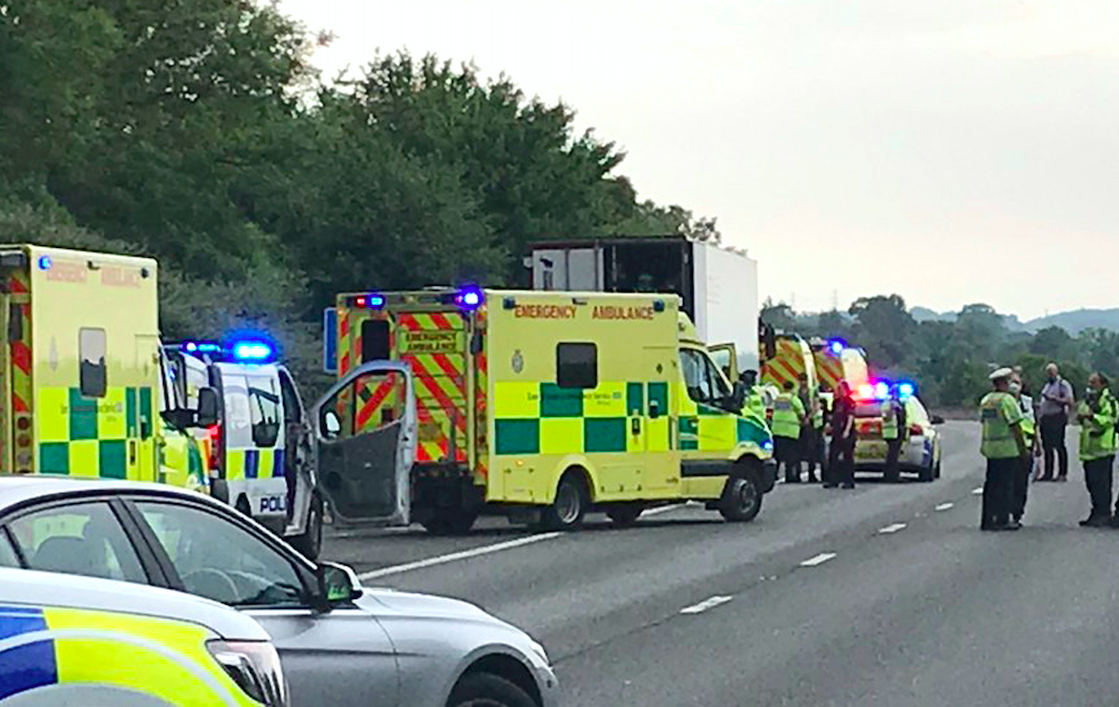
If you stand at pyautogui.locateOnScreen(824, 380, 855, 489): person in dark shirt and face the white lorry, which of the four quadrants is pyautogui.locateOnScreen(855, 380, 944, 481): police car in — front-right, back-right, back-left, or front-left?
back-right

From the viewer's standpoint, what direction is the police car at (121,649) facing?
to the viewer's right

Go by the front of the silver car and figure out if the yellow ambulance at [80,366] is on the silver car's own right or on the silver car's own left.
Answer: on the silver car's own left

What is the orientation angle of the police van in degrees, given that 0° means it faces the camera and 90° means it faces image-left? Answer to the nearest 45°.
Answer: approximately 225°

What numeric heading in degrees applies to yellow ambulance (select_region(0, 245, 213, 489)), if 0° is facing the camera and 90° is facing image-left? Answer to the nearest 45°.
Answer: approximately 225°

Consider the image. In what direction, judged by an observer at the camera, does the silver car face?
facing to the right of the viewer

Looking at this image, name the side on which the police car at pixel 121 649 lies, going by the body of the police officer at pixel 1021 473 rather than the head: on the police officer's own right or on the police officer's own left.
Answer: on the police officer's own left

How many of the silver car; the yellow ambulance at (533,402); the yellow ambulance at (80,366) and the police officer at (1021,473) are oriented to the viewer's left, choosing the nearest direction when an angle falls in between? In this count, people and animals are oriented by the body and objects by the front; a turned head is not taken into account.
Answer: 1

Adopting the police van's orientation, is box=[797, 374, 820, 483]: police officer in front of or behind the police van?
in front
